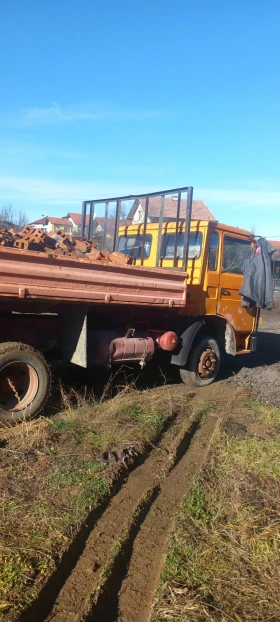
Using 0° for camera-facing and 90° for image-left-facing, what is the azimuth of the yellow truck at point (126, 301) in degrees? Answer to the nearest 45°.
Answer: approximately 225°

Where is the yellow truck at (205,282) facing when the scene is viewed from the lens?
facing away from the viewer and to the right of the viewer
